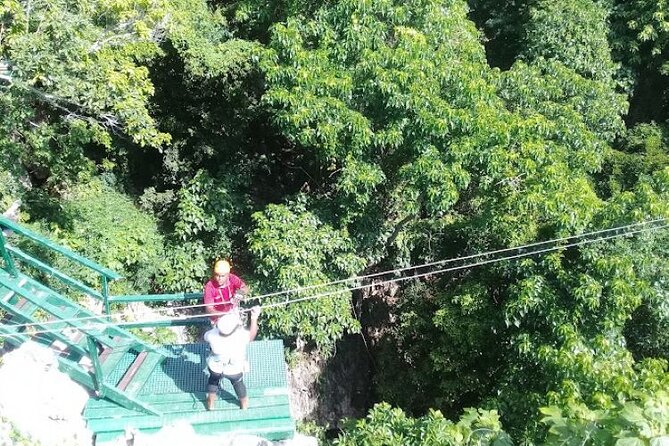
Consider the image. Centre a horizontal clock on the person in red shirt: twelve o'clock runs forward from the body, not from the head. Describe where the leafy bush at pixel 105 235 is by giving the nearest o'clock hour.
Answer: The leafy bush is roughly at 5 o'clock from the person in red shirt.

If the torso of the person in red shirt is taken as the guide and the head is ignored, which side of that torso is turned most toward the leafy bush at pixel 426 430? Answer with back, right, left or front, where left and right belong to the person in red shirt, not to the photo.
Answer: left

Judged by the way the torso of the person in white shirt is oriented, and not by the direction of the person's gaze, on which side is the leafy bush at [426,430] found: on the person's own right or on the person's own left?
on the person's own right

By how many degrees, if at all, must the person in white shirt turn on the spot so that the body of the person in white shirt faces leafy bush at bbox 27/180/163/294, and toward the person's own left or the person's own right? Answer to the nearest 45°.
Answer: approximately 45° to the person's own left

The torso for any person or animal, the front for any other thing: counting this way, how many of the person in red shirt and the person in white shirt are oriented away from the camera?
1

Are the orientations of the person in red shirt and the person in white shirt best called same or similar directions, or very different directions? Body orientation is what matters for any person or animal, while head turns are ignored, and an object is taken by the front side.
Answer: very different directions

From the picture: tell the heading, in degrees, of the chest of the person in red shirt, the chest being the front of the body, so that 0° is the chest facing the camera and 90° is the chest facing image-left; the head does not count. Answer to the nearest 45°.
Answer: approximately 0°

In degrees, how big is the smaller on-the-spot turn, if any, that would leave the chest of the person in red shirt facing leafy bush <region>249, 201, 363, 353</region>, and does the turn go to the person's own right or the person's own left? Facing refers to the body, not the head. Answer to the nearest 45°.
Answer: approximately 135° to the person's own left

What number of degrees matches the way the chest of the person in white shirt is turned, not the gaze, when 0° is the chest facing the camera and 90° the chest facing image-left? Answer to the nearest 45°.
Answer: approximately 180°

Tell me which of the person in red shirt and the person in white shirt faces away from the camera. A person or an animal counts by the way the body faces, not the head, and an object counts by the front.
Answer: the person in white shirt
